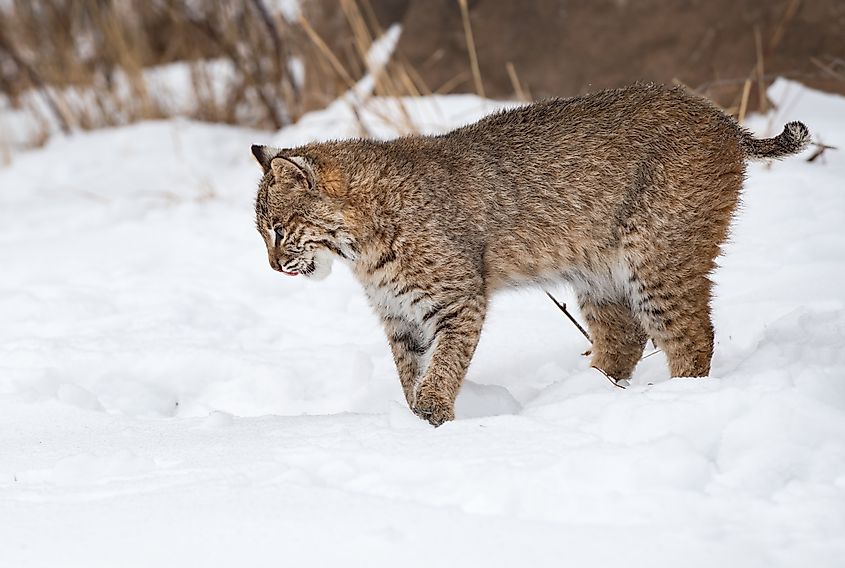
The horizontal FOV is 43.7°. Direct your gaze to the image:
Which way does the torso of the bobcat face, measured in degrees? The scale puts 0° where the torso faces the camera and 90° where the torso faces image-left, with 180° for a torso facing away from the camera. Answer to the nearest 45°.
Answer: approximately 90°
